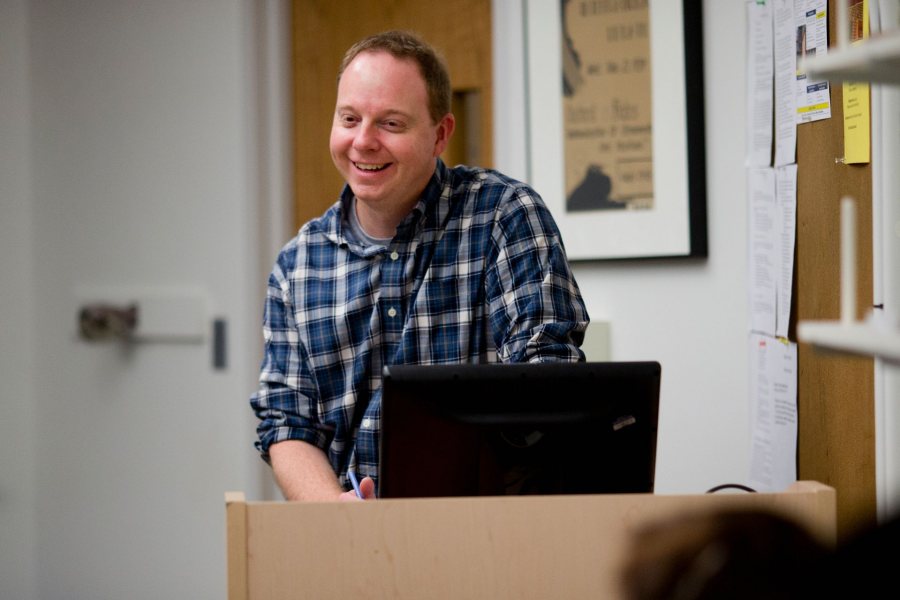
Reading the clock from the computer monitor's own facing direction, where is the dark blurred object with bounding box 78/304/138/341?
The dark blurred object is roughly at 11 o'clock from the computer monitor.

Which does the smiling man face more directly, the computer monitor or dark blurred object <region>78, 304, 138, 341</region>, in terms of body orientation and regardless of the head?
the computer monitor

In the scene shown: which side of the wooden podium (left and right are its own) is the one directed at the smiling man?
back

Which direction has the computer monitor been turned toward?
away from the camera

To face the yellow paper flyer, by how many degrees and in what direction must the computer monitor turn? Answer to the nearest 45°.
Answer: approximately 45° to its right

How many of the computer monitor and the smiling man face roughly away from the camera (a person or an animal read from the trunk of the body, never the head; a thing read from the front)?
1

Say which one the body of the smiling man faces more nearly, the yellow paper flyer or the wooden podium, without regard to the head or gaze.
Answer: the wooden podium

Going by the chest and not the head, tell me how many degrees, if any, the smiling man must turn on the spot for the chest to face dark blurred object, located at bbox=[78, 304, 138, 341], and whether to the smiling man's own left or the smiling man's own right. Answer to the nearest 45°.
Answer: approximately 90° to the smiling man's own right

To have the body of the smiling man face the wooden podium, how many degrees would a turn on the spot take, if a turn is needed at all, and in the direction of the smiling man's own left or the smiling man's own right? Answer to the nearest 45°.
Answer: approximately 45° to the smiling man's own left

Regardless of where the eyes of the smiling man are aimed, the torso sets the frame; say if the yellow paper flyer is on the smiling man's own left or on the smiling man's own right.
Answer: on the smiling man's own left

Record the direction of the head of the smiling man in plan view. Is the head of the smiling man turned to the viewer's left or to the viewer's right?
to the viewer's left
